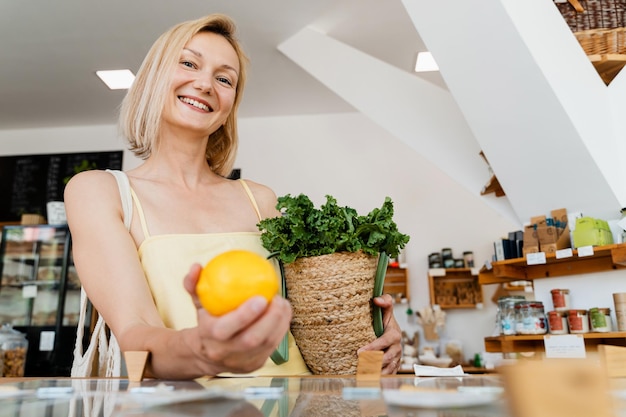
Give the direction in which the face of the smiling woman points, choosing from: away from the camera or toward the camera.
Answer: toward the camera

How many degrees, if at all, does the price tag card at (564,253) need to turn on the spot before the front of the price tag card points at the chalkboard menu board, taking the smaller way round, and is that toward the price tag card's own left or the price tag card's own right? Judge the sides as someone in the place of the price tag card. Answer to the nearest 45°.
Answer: approximately 90° to the price tag card's own right

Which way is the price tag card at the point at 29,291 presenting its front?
toward the camera

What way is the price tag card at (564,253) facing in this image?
toward the camera

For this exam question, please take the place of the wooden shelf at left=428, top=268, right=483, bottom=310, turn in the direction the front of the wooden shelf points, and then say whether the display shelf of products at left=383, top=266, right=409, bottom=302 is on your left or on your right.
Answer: on your right

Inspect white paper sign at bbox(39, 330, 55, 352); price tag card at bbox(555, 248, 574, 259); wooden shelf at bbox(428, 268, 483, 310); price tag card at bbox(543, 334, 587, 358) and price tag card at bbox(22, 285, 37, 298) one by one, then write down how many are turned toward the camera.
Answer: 5

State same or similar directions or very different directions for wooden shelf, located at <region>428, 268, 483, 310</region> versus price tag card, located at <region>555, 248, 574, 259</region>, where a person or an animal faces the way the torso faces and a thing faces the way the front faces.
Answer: same or similar directions

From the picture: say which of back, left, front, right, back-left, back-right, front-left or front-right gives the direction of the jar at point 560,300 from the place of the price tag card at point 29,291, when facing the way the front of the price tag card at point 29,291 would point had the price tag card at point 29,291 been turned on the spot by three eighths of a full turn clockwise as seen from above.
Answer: back

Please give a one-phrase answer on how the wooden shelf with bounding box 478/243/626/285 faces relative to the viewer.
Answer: facing the viewer and to the left of the viewer

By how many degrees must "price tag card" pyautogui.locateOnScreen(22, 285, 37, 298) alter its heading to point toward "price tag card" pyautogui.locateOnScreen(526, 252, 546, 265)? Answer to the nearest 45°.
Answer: approximately 45° to its left

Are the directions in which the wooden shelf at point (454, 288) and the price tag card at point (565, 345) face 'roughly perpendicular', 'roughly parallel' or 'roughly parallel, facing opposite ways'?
roughly parallel

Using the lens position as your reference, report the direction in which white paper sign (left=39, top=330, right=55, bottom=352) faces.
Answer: facing the viewer
